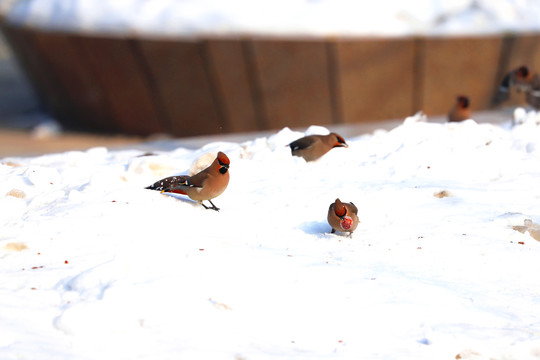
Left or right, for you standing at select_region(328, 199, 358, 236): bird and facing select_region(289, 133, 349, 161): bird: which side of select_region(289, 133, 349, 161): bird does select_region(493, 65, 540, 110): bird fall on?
right

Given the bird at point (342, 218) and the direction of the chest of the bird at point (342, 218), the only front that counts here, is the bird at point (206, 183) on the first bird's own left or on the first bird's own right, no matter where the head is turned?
on the first bird's own right

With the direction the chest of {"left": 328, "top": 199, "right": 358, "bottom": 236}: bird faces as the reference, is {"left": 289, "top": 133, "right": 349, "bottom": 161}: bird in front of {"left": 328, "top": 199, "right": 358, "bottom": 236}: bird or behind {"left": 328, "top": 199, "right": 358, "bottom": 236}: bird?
behind

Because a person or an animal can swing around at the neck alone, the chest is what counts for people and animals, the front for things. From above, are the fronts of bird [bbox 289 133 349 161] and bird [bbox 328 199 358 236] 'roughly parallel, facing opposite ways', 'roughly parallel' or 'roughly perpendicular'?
roughly perpendicular

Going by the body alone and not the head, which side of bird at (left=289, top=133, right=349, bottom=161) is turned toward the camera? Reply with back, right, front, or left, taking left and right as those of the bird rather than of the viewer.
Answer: right

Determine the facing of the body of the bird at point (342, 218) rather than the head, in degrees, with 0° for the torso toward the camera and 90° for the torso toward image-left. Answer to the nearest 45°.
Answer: approximately 0°

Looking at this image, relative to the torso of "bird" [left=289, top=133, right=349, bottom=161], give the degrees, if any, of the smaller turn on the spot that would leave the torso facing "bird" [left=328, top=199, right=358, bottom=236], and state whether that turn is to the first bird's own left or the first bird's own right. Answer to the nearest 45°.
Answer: approximately 90° to the first bird's own right
